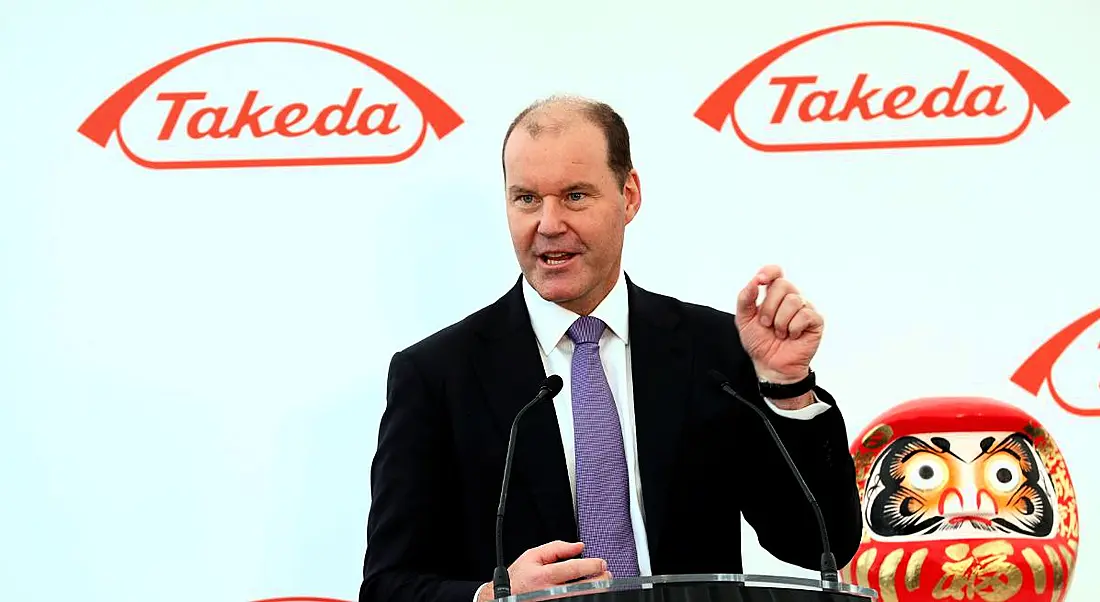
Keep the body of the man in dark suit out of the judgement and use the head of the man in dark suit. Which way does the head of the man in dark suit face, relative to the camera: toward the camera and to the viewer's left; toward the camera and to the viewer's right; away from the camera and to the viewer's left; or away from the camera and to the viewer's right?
toward the camera and to the viewer's left

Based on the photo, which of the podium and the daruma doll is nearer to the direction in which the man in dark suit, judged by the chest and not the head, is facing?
the podium

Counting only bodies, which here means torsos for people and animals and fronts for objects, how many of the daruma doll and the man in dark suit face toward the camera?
2

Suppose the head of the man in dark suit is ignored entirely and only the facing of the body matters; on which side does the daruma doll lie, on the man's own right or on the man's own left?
on the man's own left

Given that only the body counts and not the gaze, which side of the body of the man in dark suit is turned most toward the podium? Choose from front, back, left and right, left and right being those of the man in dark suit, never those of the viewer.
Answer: front

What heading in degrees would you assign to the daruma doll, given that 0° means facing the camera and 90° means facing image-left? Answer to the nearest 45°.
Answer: approximately 0°

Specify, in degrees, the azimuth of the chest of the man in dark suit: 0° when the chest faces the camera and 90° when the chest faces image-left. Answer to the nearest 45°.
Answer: approximately 0°
